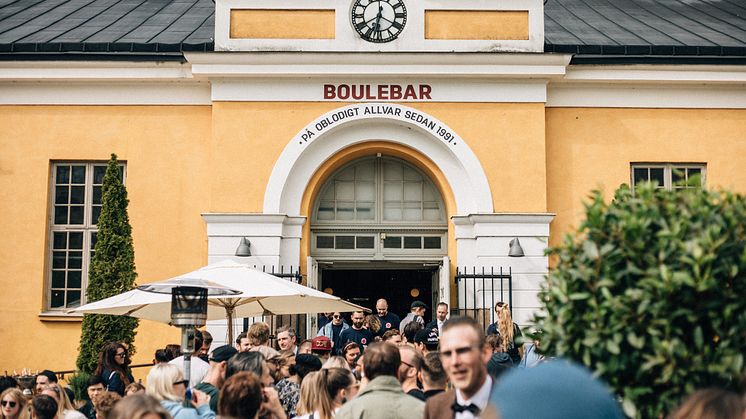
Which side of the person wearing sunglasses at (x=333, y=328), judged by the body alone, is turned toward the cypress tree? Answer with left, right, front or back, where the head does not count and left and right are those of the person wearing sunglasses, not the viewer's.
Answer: right

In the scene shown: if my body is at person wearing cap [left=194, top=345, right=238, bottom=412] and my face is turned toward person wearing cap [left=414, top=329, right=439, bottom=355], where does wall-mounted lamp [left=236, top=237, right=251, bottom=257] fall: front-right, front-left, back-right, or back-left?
front-left

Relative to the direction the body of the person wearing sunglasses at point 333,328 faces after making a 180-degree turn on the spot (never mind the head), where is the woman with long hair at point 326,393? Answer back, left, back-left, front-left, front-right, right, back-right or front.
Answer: back

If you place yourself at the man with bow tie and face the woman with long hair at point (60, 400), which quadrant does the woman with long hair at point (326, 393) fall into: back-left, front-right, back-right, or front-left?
front-right

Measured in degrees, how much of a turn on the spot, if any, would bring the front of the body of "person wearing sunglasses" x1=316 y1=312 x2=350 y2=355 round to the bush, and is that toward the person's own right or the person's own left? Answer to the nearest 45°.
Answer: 0° — they already face it

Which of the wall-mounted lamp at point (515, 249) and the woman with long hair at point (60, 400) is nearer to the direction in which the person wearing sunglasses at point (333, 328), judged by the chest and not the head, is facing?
the woman with long hair

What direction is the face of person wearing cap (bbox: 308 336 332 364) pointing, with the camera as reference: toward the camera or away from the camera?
toward the camera

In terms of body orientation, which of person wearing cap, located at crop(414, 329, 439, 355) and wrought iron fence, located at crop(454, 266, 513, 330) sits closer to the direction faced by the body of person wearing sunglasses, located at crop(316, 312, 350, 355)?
the person wearing cap

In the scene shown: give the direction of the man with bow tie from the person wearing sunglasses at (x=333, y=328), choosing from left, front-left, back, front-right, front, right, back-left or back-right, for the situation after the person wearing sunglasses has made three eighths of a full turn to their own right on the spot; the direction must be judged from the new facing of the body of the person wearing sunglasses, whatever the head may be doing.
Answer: back-left

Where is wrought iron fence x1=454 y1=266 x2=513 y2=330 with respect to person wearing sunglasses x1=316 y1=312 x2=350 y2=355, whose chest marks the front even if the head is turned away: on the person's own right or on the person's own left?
on the person's own left

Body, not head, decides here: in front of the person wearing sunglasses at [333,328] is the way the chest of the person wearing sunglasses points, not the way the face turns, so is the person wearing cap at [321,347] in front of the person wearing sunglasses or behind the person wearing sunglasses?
in front

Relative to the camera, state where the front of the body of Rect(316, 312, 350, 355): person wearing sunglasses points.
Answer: toward the camera
